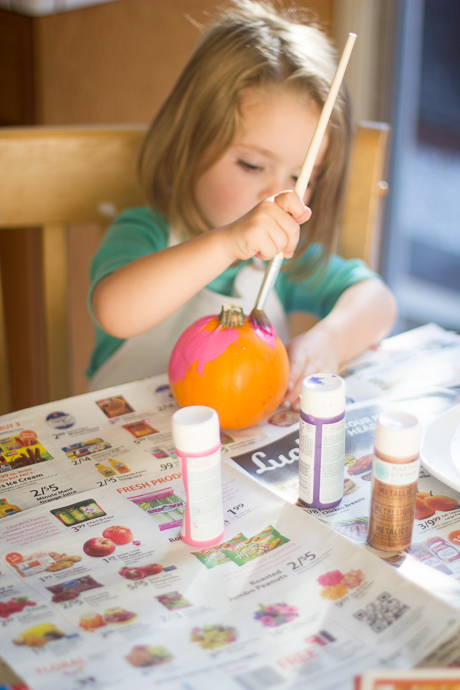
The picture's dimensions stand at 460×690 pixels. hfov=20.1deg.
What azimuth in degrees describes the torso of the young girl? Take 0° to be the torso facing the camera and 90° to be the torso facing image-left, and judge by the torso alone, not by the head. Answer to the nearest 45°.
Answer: approximately 315°
